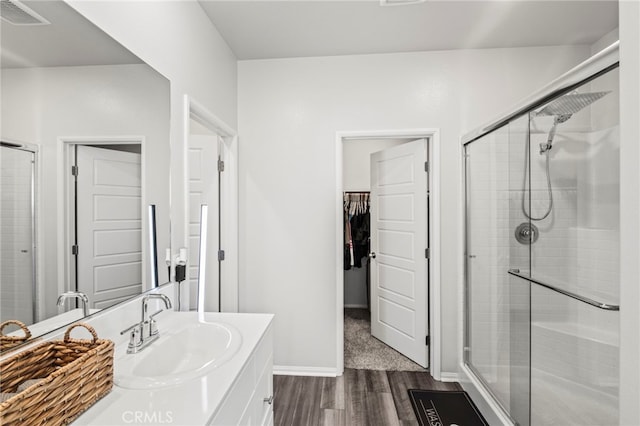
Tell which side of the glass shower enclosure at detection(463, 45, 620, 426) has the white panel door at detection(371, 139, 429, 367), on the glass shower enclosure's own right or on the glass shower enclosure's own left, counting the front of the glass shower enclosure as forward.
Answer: on the glass shower enclosure's own right

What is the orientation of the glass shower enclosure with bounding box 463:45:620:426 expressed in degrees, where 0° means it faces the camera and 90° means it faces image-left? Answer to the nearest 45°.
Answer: approximately 45°

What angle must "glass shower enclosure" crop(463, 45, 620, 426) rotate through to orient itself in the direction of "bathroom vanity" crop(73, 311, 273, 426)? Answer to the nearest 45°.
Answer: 0° — it already faces it

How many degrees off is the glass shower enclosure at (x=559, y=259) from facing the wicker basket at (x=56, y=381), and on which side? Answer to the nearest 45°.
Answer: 0° — it already faces it

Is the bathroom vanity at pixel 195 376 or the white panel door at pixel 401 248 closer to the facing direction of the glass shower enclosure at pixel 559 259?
the bathroom vanity

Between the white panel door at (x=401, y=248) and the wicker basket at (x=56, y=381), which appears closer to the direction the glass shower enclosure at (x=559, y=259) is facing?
the wicker basket
